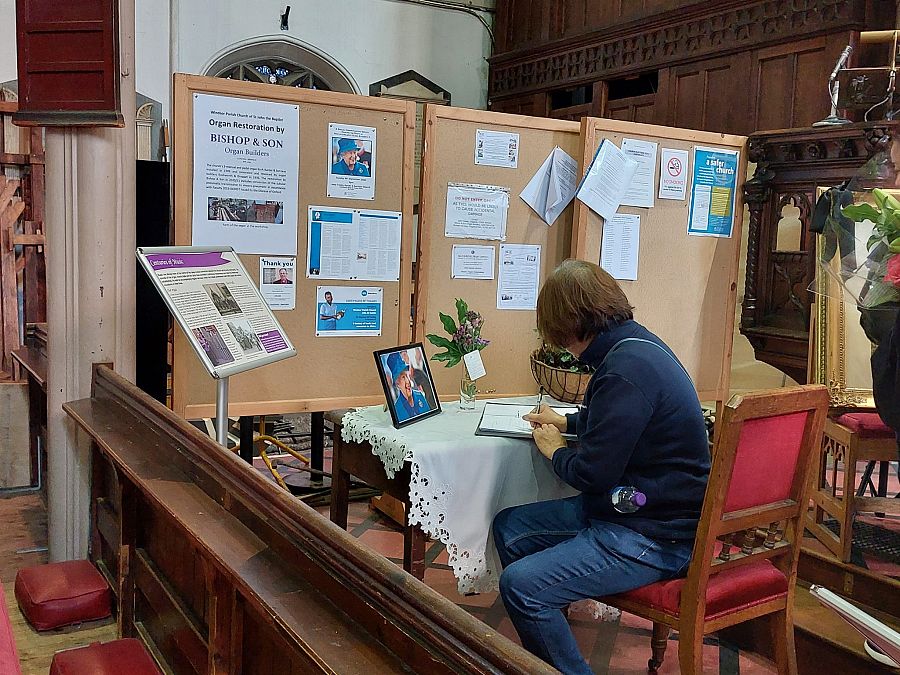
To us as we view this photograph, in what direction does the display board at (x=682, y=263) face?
facing the viewer and to the right of the viewer

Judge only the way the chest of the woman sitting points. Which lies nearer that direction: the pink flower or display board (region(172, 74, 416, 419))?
the display board

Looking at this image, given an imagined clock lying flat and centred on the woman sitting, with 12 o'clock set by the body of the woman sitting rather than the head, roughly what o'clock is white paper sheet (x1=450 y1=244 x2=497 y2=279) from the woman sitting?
The white paper sheet is roughly at 2 o'clock from the woman sitting.

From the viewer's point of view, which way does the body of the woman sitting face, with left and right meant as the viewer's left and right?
facing to the left of the viewer

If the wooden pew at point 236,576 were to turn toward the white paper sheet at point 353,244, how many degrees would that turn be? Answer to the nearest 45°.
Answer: approximately 45° to its left

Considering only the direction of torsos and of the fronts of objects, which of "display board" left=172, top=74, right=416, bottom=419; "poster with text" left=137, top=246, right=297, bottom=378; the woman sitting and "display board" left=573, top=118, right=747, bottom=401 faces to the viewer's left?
the woman sitting

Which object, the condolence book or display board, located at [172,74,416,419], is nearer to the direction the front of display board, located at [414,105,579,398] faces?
the condolence book

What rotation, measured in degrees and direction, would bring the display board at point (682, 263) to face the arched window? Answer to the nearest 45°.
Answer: approximately 180°

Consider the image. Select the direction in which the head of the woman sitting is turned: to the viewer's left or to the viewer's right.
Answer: to the viewer's left

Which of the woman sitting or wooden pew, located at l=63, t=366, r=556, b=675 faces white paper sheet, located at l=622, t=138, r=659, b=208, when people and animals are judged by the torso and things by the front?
the wooden pew

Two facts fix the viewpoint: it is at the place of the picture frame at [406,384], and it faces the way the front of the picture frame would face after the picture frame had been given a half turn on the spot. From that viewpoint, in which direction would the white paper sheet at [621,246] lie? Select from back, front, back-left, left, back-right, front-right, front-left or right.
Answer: right

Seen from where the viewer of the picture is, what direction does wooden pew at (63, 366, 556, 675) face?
facing away from the viewer and to the right of the viewer
